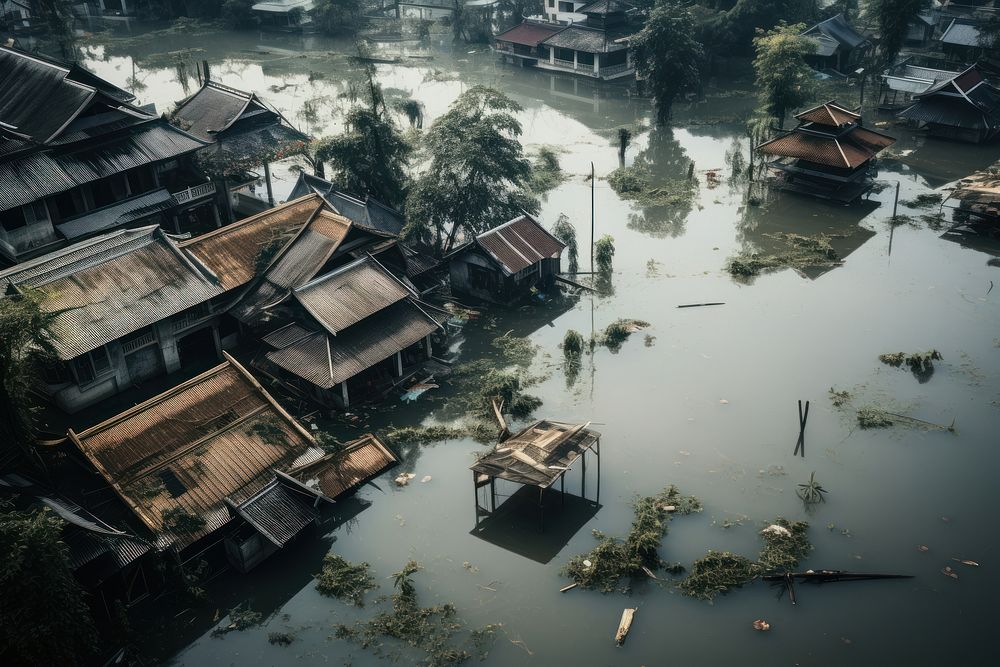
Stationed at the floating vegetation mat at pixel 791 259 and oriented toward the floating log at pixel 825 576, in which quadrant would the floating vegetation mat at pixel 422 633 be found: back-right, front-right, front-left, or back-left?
front-right

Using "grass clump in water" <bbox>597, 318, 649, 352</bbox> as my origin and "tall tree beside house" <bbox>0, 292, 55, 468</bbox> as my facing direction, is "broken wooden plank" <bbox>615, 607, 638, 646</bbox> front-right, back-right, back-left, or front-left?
front-left

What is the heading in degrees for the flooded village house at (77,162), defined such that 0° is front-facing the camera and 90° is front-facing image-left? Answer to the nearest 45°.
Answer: approximately 315°

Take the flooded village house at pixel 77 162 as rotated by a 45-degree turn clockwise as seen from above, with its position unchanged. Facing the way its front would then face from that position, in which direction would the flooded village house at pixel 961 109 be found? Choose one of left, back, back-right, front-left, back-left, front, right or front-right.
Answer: left

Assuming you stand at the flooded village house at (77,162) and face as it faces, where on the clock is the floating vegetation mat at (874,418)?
The floating vegetation mat is roughly at 12 o'clock from the flooded village house.

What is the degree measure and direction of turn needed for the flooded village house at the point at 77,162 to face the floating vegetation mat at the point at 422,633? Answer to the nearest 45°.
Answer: approximately 45° to its right

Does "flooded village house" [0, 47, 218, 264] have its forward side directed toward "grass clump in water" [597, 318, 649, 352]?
yes

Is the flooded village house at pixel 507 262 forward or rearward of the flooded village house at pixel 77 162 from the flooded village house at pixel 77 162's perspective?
forward

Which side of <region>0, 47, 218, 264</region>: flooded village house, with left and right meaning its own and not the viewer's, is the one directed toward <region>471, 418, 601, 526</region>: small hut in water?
front

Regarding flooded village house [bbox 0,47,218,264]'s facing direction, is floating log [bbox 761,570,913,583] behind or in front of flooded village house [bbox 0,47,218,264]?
in front

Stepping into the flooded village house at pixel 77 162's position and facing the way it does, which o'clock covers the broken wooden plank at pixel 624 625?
The broken wooden plank is roughly at 1 o'clock from the flooded village house.

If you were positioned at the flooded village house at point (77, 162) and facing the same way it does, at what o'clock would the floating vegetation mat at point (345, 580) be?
The floating vegetation mat is roughly at 1 o'clock from the flooded village house.

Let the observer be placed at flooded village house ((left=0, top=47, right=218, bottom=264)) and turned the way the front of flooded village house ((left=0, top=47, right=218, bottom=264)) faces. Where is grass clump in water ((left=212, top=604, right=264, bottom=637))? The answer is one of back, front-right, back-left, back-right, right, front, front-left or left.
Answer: front-right

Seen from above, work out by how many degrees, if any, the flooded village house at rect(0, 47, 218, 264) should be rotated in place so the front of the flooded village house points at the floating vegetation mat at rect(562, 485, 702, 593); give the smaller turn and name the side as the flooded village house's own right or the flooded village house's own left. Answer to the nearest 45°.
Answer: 0° — it already faces it

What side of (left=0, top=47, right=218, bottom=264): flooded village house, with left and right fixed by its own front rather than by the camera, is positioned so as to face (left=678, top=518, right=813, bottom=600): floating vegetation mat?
front

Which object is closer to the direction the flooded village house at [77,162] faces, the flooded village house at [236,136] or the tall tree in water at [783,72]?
the tall tree in water

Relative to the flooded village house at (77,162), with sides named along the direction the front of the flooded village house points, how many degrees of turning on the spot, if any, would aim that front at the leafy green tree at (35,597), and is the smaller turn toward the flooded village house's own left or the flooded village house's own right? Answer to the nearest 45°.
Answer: approximately 45° to the flooded village house's own right
